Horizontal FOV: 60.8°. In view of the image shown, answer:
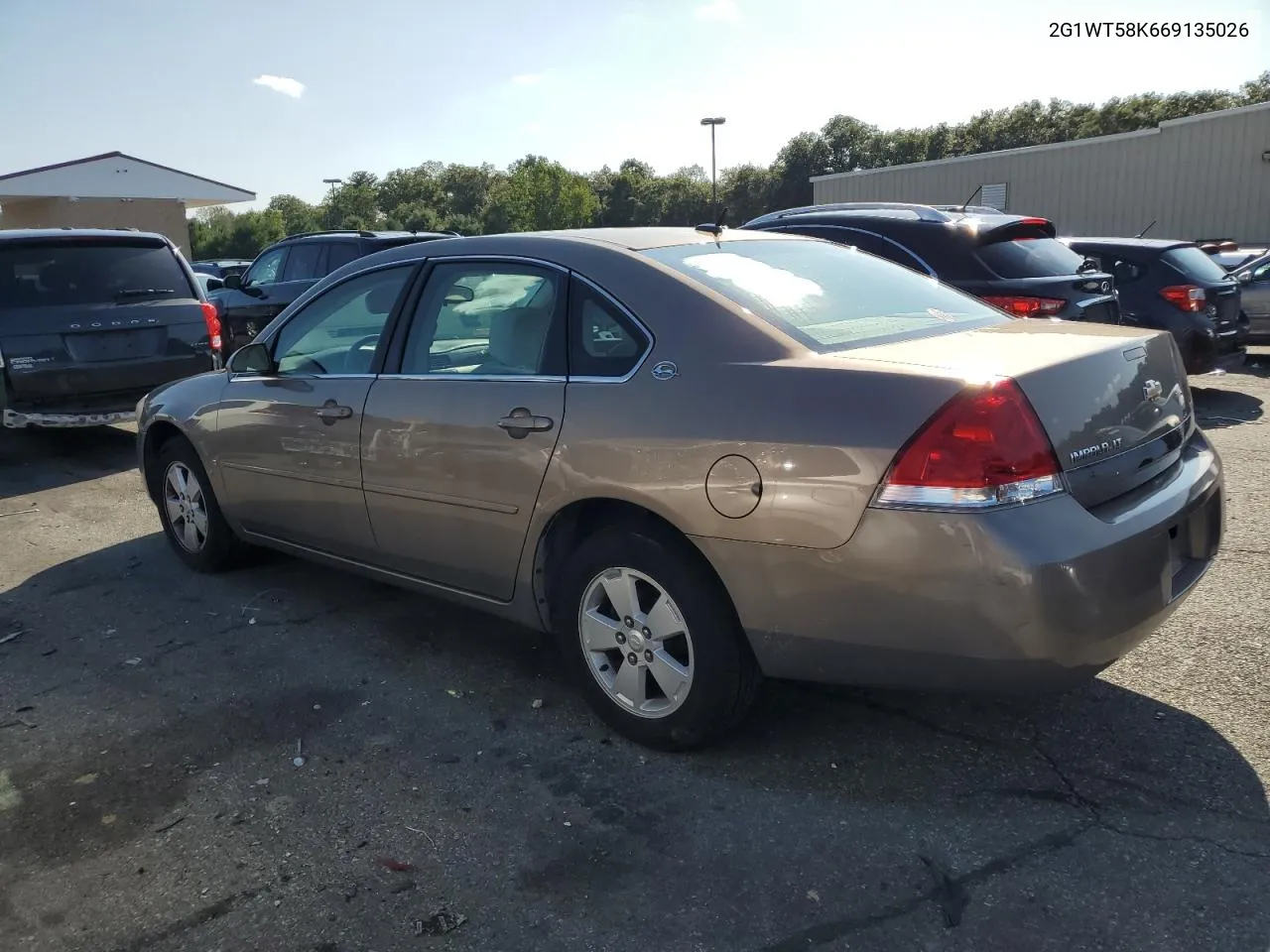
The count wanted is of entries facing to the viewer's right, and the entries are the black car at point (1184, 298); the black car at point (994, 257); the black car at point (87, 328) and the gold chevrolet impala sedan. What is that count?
0

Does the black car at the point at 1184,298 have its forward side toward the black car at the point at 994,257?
no

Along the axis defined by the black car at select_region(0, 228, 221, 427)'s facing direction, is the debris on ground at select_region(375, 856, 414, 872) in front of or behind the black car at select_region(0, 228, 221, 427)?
behind

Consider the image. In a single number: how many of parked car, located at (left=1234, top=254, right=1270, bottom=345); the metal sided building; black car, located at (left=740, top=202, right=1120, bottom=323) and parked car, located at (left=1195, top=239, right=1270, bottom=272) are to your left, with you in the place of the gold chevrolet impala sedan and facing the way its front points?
0

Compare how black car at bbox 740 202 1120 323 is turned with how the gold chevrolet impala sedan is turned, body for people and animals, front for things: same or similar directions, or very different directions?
same or similar directions

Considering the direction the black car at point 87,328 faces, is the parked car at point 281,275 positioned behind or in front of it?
in front

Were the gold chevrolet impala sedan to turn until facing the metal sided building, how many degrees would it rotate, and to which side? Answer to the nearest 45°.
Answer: approximately 90° to its right

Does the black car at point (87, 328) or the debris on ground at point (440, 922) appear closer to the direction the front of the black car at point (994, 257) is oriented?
the black car

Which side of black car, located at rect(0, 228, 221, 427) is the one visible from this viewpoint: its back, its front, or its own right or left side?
back

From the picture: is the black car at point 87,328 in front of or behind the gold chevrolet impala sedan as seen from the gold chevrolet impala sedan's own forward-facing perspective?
in front

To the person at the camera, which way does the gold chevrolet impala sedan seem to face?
facing away from the viewer and to the left of the viewer

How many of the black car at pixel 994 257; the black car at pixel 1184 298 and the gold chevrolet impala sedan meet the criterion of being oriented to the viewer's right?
0

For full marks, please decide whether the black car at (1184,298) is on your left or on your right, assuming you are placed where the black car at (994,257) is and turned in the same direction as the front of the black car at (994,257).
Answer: on your right

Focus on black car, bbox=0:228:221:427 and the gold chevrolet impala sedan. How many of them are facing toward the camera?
0

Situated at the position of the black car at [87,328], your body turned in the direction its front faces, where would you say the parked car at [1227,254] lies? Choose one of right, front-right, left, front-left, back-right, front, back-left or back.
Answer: right

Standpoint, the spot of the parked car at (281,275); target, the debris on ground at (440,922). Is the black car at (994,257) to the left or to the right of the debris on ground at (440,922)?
left

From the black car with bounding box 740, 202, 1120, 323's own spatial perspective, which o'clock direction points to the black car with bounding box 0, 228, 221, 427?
the black car with bounding box 0, 228, 221, 427 is roughly at 10 o'clock from the black car with bounding box 740, 202, 1120, 323.

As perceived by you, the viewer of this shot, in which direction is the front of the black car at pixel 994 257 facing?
facing away from the viewer and to the left of the viewer

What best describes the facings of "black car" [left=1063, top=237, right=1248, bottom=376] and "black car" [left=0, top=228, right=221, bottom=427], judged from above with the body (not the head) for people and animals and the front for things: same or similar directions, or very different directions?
same or similar directions

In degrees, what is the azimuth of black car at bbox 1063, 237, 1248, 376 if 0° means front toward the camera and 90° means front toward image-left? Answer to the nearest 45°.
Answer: approximately 135°

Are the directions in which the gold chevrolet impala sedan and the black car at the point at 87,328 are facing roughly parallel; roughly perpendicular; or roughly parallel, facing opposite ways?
roughly parallel

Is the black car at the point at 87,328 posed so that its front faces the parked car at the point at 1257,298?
no

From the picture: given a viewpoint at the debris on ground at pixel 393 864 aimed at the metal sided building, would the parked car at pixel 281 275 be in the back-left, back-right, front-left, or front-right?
front-left

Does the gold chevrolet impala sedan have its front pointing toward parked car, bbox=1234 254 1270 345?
no
